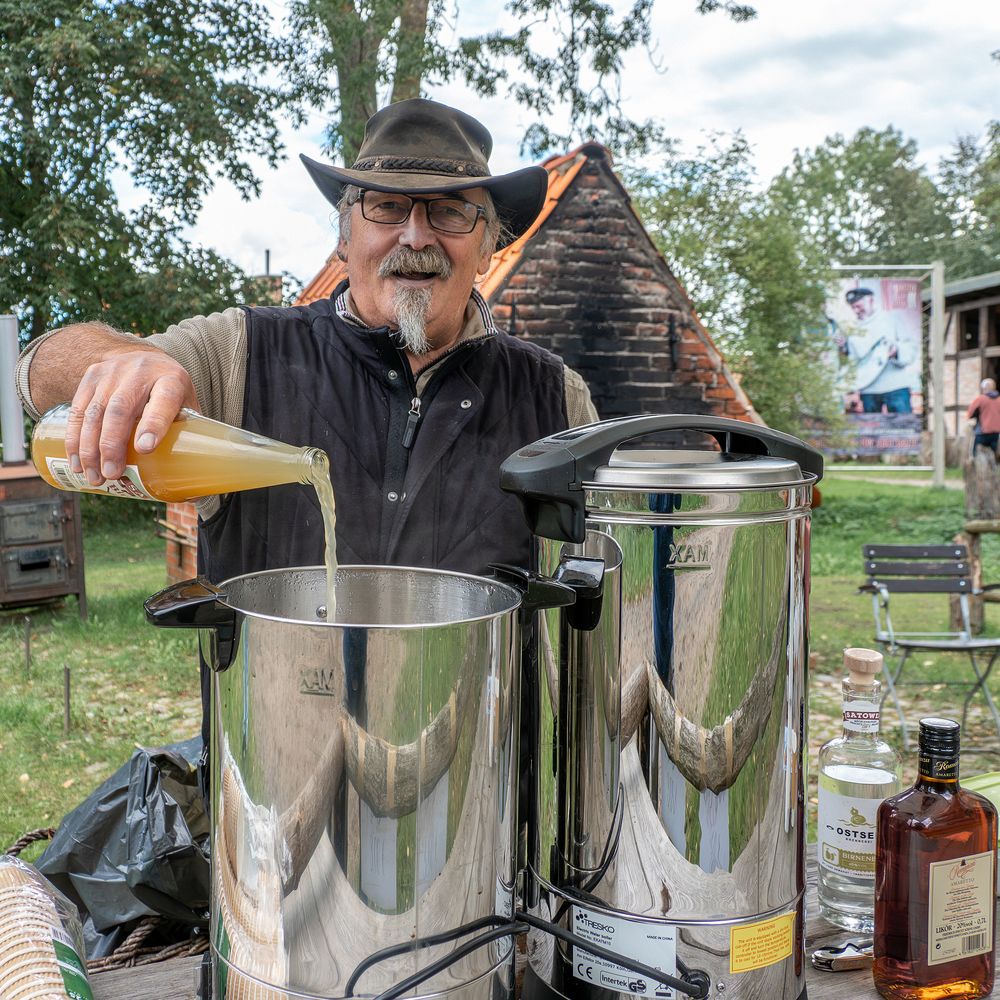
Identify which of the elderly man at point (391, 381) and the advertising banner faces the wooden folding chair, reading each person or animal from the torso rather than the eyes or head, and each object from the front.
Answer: the advertising banner

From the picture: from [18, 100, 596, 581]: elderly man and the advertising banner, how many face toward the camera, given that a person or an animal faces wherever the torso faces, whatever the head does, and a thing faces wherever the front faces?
2

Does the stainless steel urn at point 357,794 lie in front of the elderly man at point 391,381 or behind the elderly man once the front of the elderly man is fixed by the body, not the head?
in front

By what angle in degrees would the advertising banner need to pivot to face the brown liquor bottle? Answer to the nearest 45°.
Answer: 0° — it already faces it

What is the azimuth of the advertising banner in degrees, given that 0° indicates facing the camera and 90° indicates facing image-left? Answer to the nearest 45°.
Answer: approximately 0°

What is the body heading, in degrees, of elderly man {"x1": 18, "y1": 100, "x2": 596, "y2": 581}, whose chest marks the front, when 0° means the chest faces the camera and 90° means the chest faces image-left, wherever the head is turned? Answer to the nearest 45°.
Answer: approximately 0°
